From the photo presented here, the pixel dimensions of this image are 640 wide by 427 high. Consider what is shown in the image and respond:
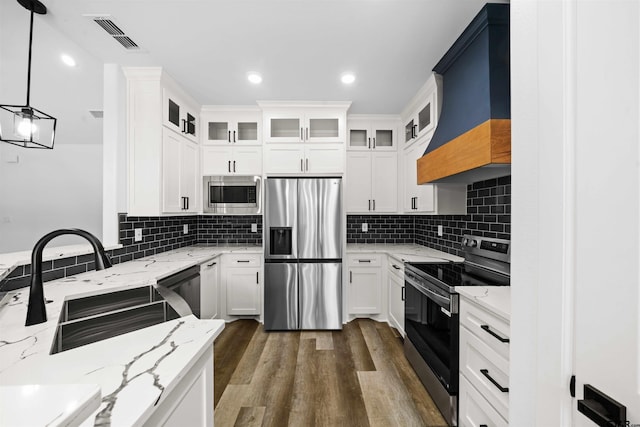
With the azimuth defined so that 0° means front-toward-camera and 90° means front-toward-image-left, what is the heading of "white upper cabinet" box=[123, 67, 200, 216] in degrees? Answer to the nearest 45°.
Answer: approximately 315°

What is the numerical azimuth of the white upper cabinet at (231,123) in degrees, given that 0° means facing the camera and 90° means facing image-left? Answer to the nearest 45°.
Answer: approximately 0°

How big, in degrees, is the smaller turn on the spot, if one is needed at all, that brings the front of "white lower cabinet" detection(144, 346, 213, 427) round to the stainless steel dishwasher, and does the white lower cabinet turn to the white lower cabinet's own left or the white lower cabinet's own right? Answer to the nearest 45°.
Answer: approximately 90° to the white lower cabinet's own left

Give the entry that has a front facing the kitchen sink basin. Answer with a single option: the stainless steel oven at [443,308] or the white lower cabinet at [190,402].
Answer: the stainless steel oven

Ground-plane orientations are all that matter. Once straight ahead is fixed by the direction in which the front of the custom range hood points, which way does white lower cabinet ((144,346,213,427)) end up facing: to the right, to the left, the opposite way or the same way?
the opposite way
